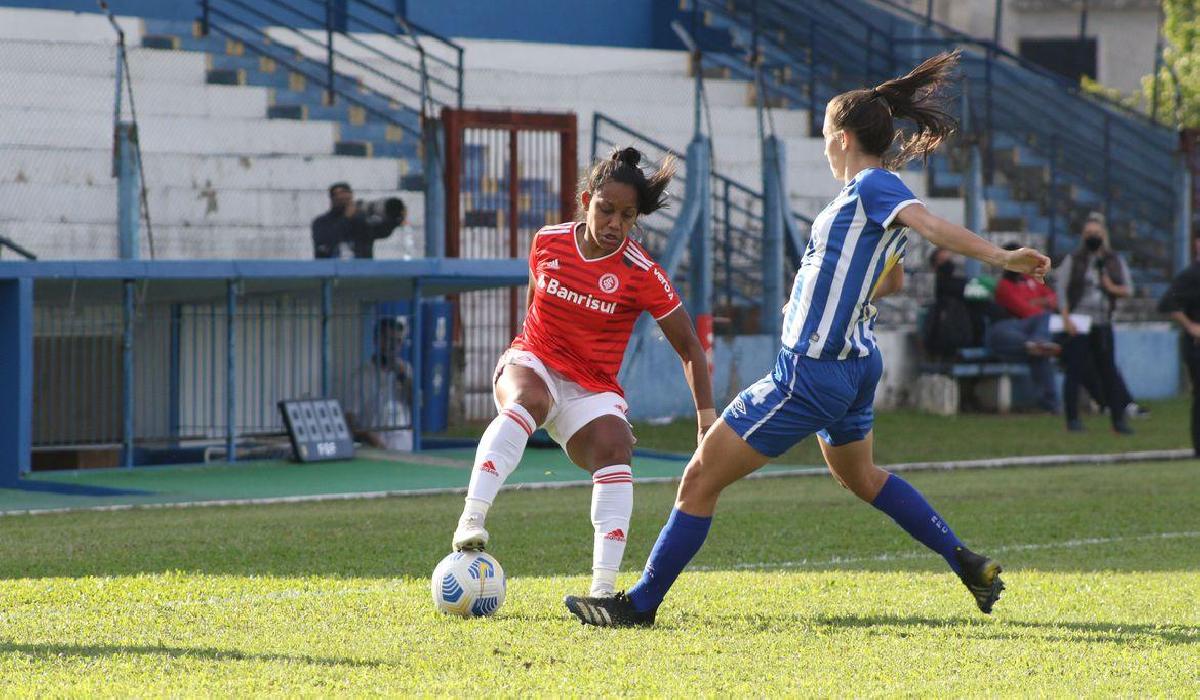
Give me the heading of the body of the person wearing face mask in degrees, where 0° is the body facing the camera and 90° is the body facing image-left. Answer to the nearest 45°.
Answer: approximately 0°

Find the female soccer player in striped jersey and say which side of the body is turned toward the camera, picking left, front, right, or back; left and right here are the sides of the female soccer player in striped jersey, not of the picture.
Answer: left

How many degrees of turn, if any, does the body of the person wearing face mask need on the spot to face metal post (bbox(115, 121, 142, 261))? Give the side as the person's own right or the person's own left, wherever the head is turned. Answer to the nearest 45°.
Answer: approximately 90° to the person's own right

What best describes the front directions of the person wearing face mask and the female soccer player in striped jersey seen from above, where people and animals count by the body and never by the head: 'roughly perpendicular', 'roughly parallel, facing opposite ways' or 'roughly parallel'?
roughly perpendicular

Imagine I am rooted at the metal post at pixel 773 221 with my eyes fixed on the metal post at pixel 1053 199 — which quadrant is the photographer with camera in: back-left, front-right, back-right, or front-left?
back-left
